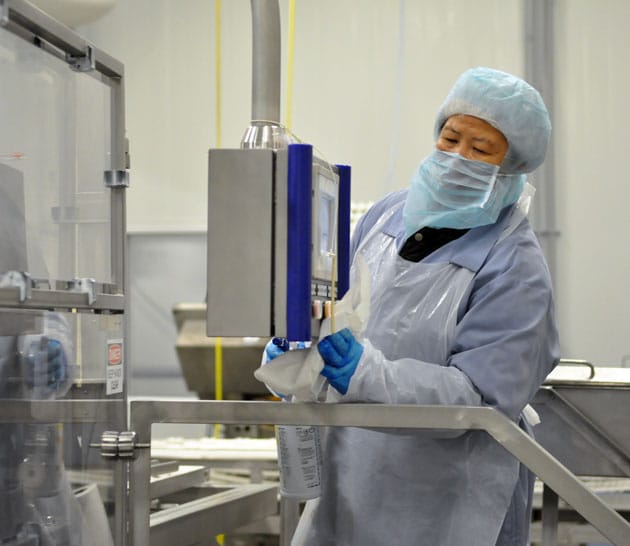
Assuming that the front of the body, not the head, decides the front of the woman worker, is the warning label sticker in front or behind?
in front

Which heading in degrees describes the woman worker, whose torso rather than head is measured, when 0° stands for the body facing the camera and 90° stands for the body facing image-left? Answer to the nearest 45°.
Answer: approximately 45°

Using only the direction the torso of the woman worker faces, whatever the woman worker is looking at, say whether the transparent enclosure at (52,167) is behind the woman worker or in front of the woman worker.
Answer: in front

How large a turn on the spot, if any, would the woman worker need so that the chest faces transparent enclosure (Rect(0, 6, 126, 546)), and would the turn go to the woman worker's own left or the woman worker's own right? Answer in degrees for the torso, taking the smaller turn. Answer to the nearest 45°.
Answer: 0° — they already face it

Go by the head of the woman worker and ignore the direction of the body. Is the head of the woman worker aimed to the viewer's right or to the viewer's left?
to the viewer's left
